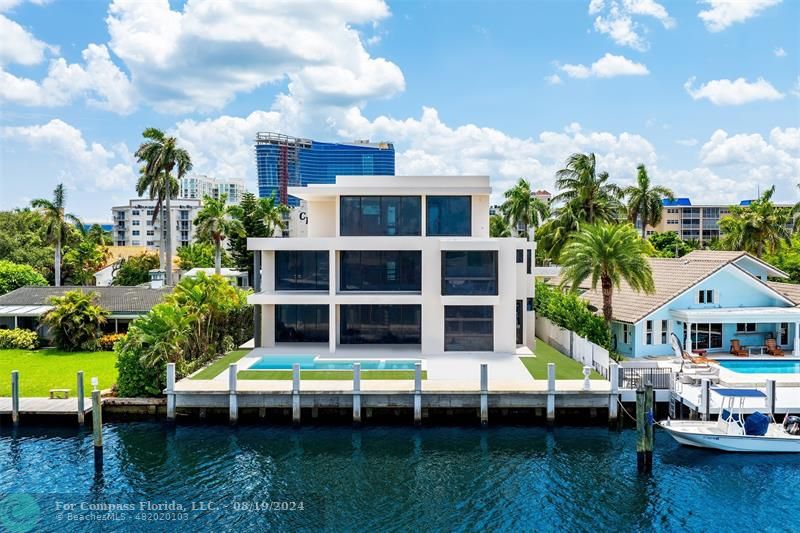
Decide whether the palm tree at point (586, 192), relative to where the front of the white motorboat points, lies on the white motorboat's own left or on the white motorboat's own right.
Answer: on the white motorboat's own right

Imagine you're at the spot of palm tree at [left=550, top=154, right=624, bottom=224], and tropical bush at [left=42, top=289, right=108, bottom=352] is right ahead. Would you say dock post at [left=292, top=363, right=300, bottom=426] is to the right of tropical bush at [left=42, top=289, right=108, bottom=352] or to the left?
left

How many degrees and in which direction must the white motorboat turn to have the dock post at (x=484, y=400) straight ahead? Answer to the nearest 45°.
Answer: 0° — it already faces it

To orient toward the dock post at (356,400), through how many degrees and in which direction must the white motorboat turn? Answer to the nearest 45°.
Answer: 0° — it already faces it

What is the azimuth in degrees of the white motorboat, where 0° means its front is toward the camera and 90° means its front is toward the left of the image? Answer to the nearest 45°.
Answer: approximately 90°

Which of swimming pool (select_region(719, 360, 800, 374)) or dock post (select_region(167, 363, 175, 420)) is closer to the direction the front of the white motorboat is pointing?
the dock post

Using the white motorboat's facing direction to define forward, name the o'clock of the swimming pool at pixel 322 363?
The swimming pool is roughly at 12 o'clock from the white motorboat.

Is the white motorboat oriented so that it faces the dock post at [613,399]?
yes

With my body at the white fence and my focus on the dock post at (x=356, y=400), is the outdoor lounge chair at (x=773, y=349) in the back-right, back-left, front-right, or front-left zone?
back-left

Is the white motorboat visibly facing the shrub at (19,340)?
yes
